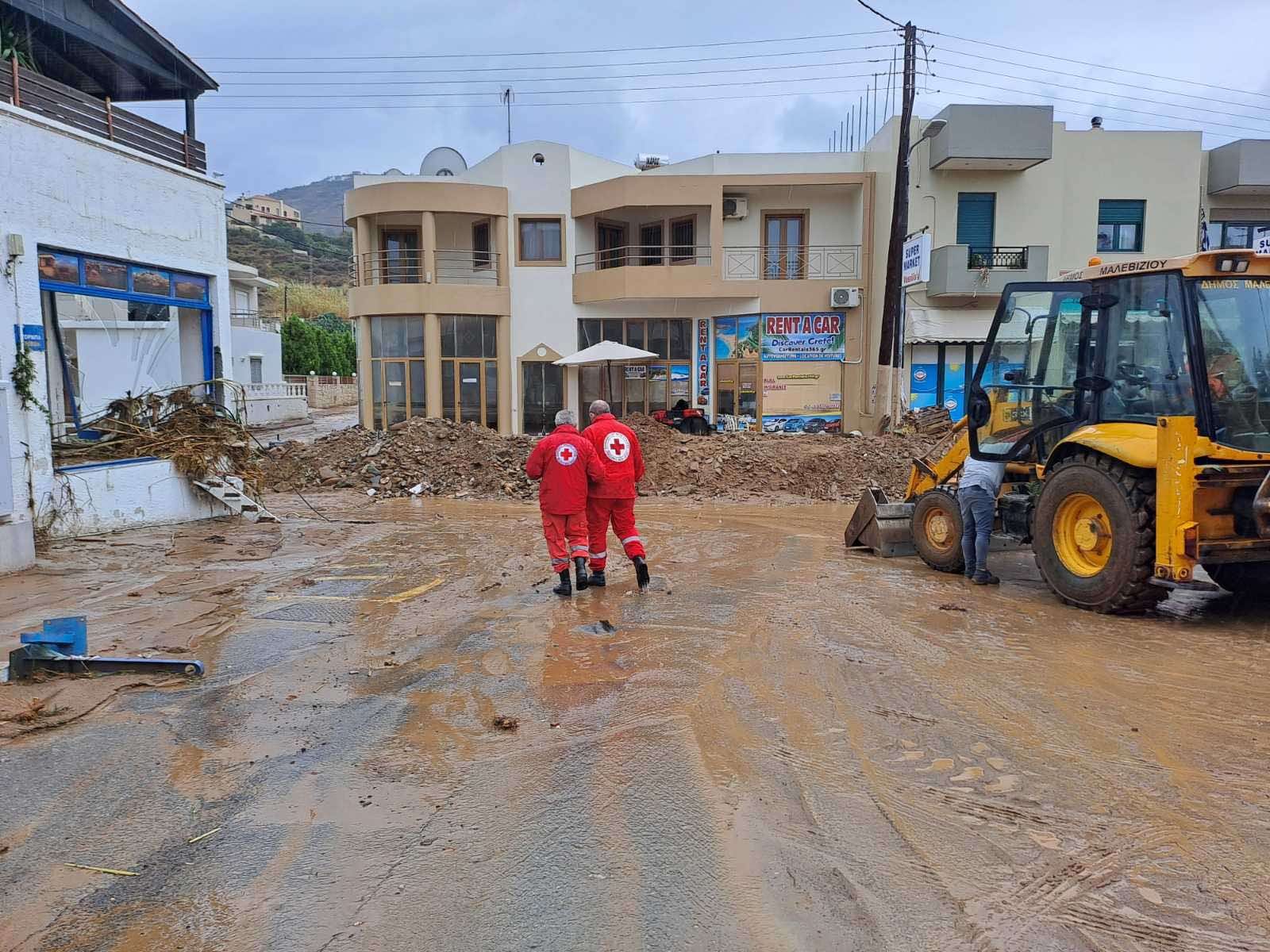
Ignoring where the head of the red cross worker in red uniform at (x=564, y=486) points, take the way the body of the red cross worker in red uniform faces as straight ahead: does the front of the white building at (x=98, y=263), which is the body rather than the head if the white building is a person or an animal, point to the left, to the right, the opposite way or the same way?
to the right

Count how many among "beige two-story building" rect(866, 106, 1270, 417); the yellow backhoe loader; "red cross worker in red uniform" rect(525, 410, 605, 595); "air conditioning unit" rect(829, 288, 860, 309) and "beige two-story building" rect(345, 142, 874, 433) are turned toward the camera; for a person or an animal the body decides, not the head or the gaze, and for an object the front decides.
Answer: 3

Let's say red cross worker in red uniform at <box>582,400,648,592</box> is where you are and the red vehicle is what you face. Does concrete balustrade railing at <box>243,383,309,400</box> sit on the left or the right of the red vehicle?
left

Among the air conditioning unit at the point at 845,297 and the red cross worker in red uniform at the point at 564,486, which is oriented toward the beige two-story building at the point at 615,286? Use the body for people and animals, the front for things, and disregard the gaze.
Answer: the red cross worker in red uniform

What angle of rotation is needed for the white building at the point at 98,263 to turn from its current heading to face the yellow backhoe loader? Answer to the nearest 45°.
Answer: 0° — it already faces it

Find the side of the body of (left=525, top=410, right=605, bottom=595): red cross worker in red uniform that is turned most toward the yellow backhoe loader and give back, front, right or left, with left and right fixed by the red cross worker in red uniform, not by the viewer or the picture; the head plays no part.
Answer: right

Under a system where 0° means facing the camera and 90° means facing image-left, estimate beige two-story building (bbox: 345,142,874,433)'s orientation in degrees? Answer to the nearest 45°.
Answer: approximately 0°

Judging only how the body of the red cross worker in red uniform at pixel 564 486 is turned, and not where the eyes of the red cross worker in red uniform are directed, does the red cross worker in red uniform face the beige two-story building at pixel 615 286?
yes

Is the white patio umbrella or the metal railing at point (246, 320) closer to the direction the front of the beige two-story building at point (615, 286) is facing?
the white patio umbrella

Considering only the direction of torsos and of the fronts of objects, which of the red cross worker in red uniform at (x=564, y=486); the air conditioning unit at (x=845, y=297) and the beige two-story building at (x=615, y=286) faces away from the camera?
the red cross worker in red uniform

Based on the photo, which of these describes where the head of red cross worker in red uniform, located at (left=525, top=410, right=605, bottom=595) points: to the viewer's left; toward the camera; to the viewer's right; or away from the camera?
away from the camera

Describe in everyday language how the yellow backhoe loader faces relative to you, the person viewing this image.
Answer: facing away from the viewer and to the left of the viewer

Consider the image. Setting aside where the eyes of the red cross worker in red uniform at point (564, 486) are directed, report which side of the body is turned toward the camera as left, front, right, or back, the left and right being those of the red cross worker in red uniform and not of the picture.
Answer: back

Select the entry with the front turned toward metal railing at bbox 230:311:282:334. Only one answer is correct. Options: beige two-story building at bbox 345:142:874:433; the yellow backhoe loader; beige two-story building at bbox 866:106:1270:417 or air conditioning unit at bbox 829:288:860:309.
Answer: the yellow backhoe loader
